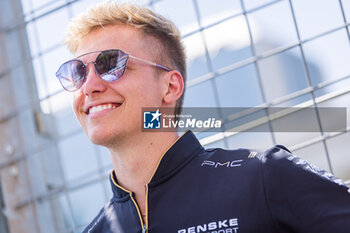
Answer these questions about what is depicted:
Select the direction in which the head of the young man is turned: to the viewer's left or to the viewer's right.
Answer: to the viewer's left

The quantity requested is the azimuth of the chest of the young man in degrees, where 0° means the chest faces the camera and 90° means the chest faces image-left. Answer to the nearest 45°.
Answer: approximately 45°
